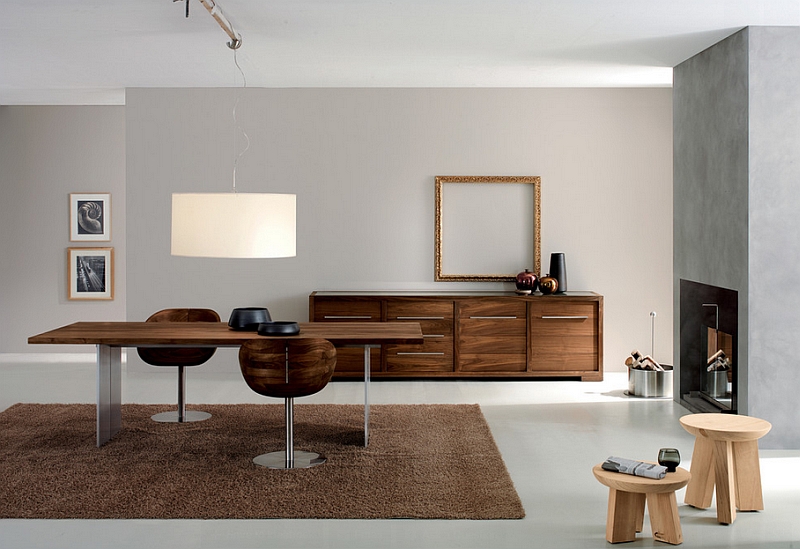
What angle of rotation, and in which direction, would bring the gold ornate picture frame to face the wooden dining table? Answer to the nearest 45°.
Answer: approximately 45° to its right

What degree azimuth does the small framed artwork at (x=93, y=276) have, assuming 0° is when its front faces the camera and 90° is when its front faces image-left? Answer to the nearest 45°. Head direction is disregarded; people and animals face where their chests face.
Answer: approximately 0°

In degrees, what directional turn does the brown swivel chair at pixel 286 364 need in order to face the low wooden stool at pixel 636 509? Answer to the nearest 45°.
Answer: approximately 135° to its right

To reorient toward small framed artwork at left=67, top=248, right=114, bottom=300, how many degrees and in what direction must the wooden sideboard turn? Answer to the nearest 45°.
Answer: approximately 90° to its right

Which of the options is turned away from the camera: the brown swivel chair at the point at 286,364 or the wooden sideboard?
the brown swivel chair

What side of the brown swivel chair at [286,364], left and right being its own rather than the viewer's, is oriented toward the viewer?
back

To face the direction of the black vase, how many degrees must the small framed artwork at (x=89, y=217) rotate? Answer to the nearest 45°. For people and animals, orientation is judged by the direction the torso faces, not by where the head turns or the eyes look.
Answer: approximately 45° to its left

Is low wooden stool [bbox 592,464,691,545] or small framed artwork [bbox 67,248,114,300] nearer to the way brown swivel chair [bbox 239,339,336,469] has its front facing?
the small framed artwork
